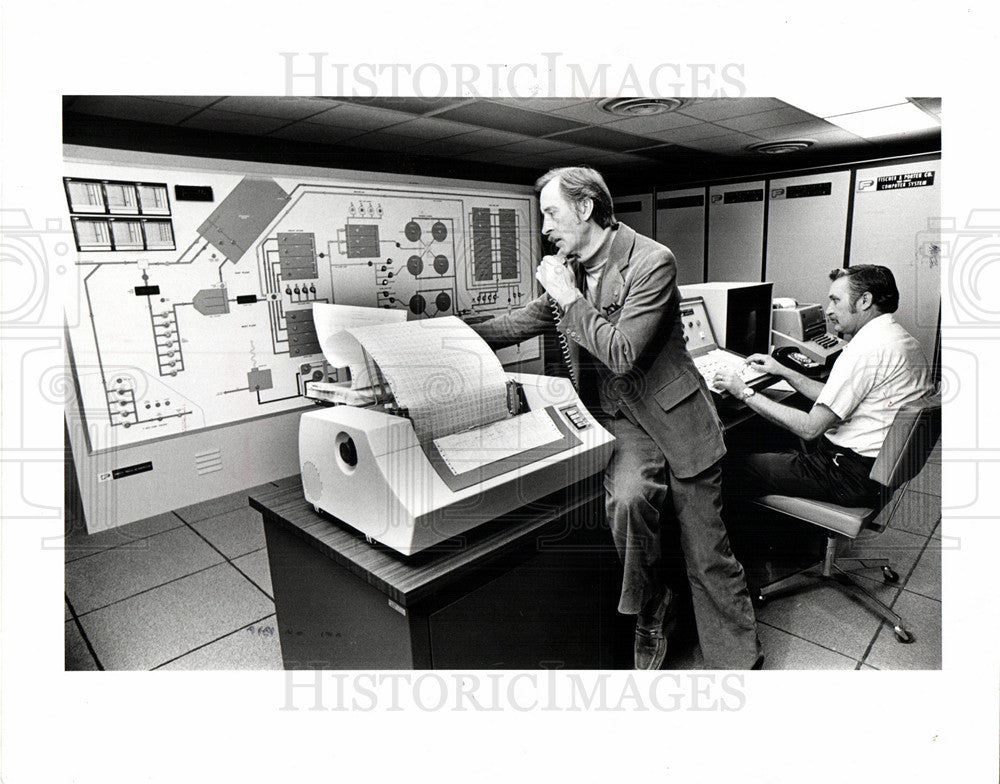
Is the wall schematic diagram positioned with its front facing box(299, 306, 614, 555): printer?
yes

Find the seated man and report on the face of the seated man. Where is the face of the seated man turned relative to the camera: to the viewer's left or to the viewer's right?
to the viewer's left

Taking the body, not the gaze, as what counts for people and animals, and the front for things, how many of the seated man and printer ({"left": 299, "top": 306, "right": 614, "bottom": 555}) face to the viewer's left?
1

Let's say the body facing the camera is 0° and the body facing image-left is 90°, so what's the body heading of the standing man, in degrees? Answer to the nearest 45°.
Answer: approximately 45°

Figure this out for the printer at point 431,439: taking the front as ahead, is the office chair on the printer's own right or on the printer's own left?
on the printer's own left

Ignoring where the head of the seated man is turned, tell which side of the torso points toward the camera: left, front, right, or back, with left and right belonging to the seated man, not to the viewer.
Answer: left
